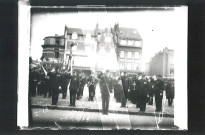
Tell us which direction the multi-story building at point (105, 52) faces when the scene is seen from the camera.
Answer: facing the viewer

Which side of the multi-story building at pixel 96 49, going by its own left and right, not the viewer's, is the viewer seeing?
front
